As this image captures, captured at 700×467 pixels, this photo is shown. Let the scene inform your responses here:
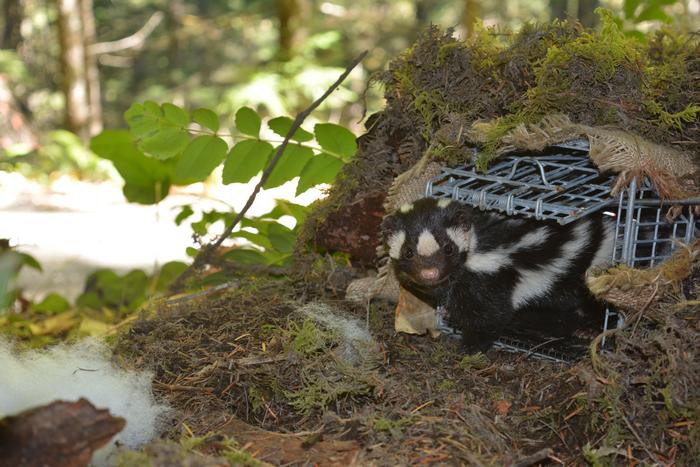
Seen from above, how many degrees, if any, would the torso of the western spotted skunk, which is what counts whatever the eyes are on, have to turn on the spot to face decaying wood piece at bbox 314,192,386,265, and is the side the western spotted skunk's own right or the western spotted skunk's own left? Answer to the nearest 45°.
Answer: approximately 45° to the western spotted skunk's own right

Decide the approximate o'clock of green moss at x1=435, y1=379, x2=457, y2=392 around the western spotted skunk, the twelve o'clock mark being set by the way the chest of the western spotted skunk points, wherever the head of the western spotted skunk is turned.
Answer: The green moss is roughly at 11 o'clock from the western spotted skunk.

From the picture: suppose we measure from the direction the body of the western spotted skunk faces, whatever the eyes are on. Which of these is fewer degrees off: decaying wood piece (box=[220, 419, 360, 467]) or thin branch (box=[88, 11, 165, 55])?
the decaying wood piece

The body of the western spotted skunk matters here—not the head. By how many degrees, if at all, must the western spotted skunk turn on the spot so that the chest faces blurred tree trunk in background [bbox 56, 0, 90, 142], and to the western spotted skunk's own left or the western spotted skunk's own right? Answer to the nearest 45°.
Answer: approximately 90° to the western spotted skunk's own right

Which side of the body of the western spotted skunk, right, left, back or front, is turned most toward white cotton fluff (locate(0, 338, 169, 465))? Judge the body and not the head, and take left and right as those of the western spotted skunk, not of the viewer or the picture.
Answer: front

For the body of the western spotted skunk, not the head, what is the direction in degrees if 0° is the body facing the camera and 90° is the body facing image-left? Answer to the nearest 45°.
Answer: approximately 45°

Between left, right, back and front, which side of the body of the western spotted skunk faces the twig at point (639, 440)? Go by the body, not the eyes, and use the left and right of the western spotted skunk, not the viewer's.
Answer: left

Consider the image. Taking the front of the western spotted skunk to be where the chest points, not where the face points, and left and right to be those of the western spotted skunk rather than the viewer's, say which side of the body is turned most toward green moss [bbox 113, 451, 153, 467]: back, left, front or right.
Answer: front

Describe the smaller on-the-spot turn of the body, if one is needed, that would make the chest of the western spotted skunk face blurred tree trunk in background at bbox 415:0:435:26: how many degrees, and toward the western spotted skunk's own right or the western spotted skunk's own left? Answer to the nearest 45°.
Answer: approximately 135° to the western spotted skunk's own right

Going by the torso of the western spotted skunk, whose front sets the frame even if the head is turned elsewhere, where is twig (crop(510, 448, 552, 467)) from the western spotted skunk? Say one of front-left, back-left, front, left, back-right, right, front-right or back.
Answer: front-left

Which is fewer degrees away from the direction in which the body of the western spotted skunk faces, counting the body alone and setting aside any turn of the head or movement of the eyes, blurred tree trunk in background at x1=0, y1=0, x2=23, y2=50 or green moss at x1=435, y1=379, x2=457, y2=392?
the green moss
